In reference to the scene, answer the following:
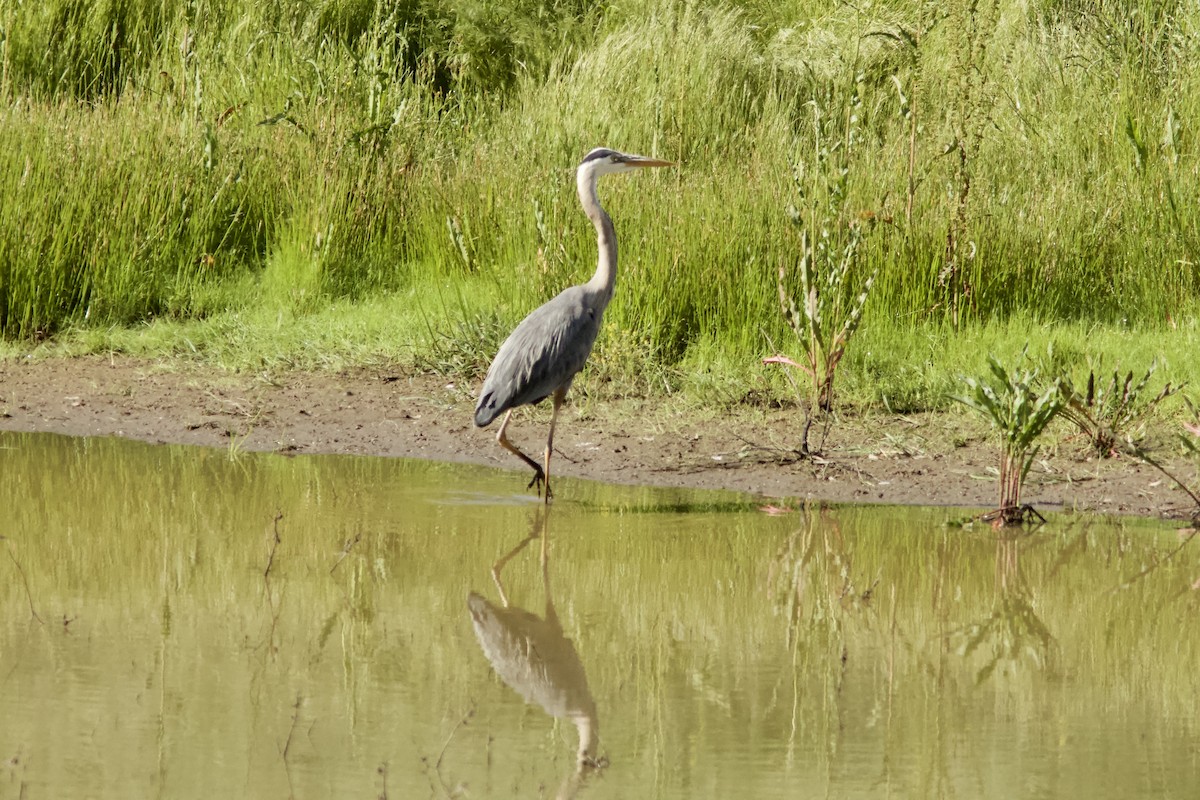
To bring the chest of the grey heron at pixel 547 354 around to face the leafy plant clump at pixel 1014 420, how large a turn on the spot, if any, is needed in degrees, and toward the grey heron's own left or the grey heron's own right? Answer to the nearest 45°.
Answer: approximately 45° to the grey heron's own right

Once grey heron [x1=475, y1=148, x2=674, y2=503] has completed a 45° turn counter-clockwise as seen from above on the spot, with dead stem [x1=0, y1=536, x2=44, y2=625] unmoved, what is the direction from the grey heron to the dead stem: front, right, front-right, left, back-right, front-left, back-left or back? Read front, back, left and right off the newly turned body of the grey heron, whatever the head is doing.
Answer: back

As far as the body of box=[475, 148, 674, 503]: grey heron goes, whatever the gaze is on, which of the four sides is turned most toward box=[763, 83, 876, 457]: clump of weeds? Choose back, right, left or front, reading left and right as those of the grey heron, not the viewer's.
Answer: front

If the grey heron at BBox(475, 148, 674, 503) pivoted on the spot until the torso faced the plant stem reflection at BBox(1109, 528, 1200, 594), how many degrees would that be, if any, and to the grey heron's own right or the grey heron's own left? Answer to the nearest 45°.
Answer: approximately 45° to the grey heron's own right

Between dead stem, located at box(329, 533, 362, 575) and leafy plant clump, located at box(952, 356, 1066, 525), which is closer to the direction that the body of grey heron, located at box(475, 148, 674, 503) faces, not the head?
the leafy plant clump

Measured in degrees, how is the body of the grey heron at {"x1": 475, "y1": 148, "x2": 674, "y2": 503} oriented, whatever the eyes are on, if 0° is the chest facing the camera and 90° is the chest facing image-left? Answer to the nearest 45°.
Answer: approximately 270°

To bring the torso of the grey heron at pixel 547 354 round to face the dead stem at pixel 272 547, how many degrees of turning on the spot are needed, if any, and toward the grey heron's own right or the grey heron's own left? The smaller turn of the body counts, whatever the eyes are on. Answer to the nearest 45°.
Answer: approximately 135° to the grey heron's own right

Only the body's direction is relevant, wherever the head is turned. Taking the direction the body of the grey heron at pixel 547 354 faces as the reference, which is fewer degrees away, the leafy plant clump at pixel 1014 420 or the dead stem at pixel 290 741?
the leafy plant clump

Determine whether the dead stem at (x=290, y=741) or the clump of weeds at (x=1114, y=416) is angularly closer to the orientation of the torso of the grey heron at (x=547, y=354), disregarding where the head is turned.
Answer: the clump of weeds

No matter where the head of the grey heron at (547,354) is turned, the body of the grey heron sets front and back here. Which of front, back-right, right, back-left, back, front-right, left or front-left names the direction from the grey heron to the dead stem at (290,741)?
right

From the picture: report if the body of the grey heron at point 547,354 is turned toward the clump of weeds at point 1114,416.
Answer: yes
